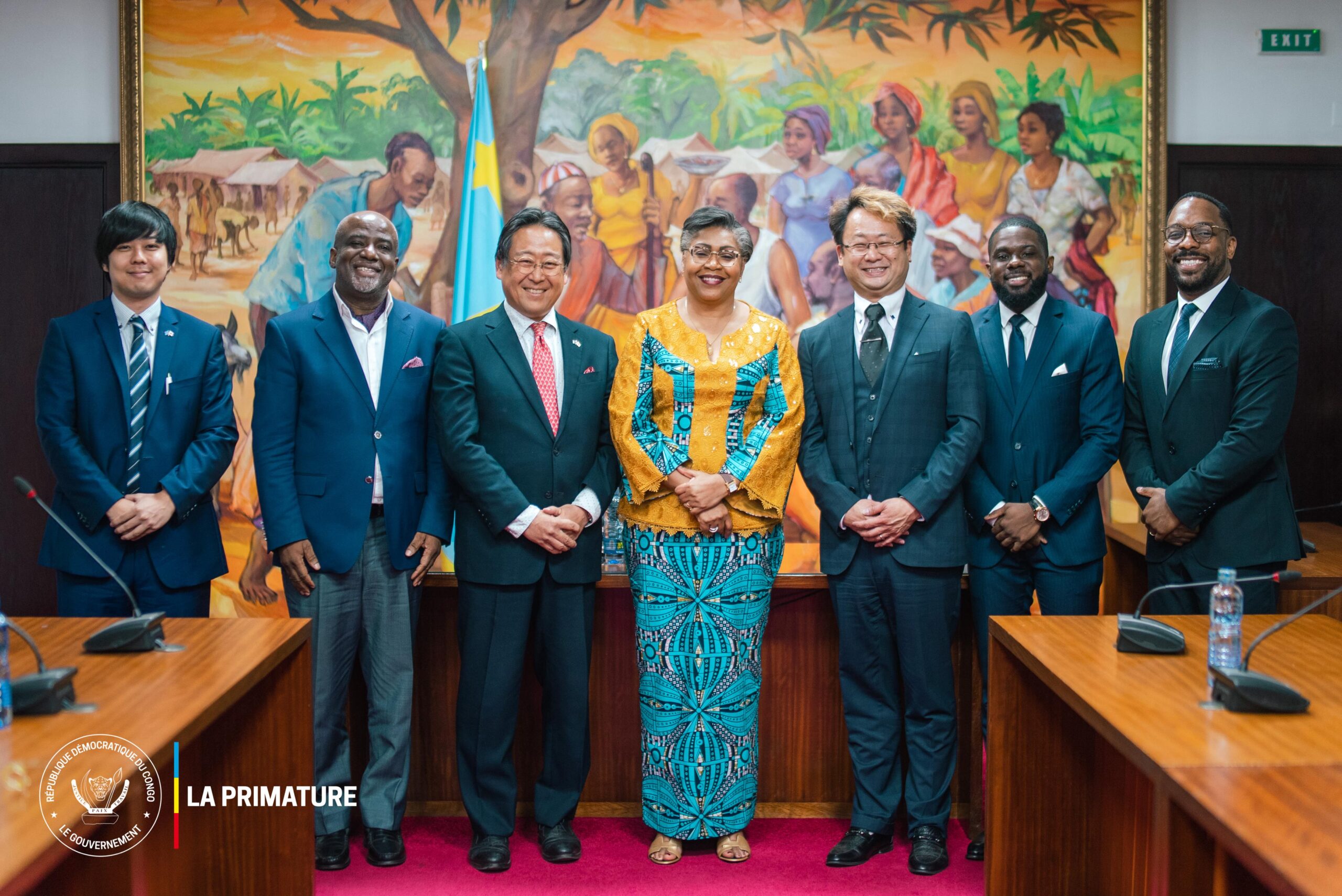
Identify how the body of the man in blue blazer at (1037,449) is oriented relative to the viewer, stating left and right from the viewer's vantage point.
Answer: facing the viewer and to the left of the viewer

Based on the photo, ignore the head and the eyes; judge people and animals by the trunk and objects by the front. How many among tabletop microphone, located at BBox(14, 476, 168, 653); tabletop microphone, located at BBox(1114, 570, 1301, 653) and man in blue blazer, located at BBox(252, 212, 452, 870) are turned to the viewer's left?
1

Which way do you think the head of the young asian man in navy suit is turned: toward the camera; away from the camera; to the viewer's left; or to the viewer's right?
toward the camera

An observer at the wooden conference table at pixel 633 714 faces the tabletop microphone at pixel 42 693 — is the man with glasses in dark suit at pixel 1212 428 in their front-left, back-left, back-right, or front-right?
back-left

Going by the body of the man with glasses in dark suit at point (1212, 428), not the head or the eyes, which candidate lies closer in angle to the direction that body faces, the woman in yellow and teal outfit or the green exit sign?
the woman in yellow and teal outfit

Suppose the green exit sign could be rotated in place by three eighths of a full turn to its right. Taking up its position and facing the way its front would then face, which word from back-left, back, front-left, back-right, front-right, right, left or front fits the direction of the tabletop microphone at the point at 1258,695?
back-left

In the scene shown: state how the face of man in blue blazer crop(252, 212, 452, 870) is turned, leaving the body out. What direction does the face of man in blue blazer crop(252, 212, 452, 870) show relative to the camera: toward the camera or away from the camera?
toward the camera

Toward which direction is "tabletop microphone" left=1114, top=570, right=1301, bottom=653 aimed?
to the viewer's right

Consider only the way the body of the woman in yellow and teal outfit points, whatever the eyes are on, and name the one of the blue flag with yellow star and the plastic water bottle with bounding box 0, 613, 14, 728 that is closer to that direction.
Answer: the plastic water bottle

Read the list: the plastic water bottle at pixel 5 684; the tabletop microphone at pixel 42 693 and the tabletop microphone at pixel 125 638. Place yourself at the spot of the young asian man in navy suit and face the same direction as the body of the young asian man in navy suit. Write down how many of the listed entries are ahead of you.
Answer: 3

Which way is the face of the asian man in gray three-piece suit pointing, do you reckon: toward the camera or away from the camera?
toward the camera

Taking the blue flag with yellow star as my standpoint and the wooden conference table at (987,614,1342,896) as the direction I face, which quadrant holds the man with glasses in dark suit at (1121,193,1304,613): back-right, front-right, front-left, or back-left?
front-left

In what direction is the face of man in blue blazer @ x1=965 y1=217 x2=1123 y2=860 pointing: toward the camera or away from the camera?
toward the camera

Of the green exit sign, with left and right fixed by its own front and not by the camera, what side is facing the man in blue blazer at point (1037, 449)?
front

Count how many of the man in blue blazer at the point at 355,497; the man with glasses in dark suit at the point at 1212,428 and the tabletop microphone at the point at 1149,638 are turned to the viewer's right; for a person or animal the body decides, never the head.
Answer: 1

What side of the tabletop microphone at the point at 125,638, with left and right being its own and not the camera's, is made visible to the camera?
left

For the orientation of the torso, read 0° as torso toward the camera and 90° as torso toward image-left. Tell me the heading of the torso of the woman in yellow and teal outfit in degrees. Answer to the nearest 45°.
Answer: approximately 0°

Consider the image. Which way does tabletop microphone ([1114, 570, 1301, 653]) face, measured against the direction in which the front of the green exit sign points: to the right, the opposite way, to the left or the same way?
to the left

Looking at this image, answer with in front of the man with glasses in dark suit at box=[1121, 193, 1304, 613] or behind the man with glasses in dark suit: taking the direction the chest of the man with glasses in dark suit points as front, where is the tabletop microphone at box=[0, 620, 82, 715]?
in front

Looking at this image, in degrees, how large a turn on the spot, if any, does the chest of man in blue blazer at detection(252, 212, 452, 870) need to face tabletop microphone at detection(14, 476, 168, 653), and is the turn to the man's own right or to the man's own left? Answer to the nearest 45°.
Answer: approximately 45° to the man's own right

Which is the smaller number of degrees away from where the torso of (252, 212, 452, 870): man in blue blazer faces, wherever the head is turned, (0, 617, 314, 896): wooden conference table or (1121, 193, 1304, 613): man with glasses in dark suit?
the wooden conference table

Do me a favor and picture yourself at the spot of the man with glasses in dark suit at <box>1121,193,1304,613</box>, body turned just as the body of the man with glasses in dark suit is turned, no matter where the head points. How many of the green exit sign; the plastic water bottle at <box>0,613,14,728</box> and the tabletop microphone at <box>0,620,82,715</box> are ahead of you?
2
